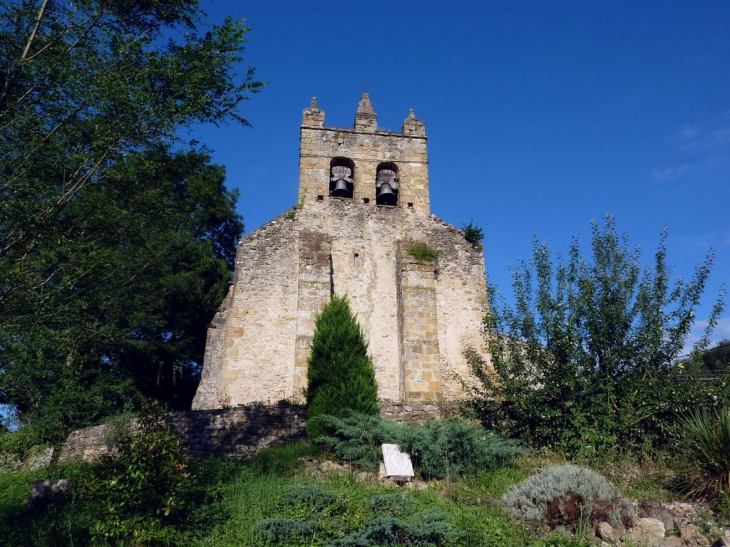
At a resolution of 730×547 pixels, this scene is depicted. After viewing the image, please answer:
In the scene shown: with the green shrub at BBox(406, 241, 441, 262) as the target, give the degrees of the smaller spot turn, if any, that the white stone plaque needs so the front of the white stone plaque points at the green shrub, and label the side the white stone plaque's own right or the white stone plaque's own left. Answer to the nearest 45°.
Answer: approximately 180°

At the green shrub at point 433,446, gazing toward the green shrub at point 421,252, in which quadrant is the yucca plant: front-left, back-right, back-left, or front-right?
back-right

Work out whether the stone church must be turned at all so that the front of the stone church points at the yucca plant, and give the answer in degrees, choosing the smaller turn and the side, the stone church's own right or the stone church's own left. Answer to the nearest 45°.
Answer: approximately 45° to the stone church's own left

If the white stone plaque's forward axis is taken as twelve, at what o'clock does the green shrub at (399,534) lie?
The green shrub is roughly at 12 o'clock from the white stone plaque.

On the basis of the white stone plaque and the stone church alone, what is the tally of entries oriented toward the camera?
2

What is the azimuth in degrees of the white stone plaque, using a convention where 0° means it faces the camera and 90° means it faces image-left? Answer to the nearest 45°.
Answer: approximately 0°

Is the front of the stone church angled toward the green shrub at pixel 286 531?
yes

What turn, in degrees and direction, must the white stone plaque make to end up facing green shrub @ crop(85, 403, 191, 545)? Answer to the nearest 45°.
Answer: approximately 45° to its right

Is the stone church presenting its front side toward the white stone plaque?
yes

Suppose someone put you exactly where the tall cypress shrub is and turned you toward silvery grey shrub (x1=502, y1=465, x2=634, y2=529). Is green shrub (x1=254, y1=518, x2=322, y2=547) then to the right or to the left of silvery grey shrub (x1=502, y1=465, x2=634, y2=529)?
right

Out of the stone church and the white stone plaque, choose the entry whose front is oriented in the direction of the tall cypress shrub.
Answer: the stone church
